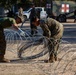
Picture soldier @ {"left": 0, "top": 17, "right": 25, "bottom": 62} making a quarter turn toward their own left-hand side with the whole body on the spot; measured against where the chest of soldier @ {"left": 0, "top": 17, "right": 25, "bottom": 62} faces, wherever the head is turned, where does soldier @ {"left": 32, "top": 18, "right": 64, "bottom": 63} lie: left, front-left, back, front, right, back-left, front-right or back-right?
right

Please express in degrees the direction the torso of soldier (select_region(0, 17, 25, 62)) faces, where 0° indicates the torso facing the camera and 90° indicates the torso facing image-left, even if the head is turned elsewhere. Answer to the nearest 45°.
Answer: approximately 270°

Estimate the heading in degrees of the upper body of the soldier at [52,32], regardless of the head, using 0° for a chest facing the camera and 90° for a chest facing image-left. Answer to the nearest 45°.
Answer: approximately 90°
